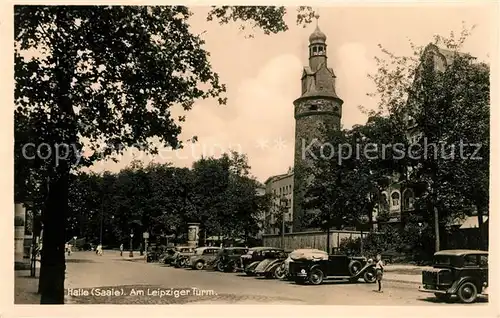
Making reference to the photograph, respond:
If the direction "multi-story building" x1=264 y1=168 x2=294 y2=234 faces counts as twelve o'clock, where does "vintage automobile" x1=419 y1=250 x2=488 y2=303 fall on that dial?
The vintage automobile is roughly at 10 o'clock from the multi-story building.

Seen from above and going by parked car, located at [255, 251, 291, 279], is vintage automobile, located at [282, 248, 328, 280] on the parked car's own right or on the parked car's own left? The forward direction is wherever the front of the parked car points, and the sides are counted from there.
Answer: on the parked car's own right

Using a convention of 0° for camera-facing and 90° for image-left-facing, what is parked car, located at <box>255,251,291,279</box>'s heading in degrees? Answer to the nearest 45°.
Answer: approximately 225°

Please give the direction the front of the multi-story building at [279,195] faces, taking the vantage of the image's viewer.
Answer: facing the viewer and to the left of the viewer
